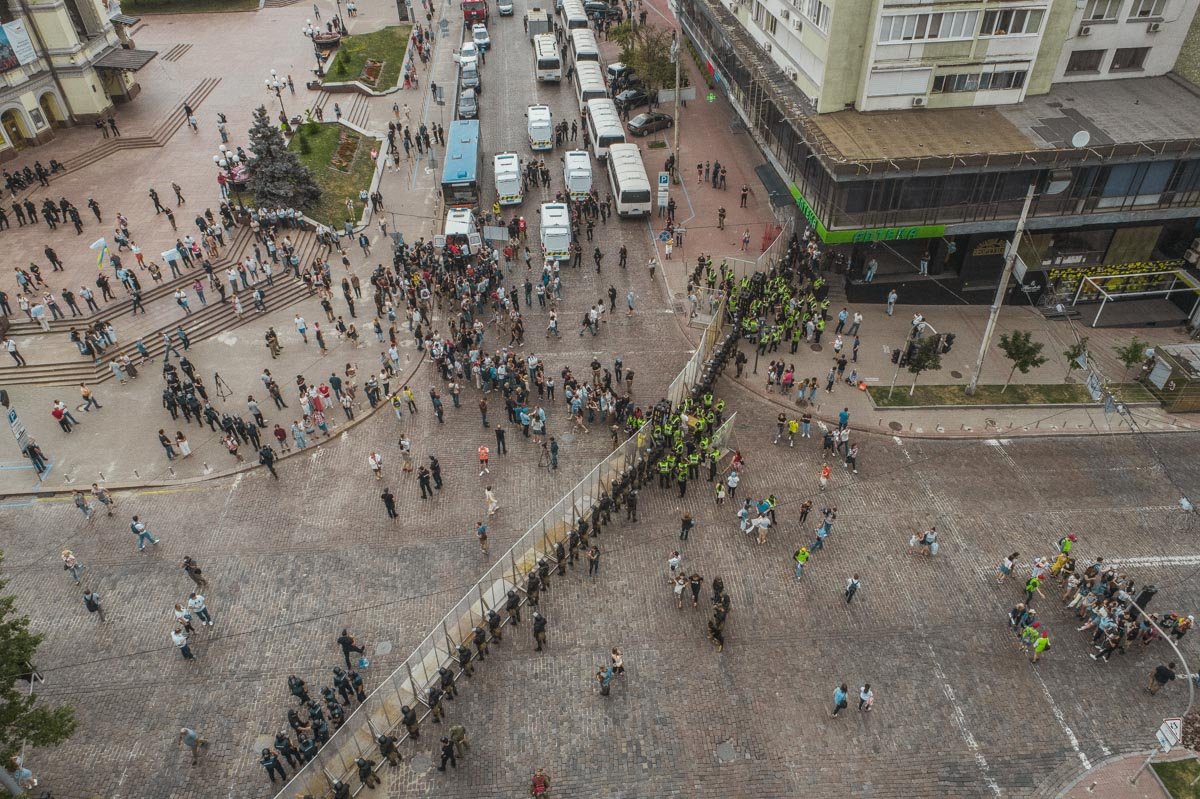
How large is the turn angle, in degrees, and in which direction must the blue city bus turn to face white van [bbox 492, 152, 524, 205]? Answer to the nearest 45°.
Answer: approximately 90° to its left

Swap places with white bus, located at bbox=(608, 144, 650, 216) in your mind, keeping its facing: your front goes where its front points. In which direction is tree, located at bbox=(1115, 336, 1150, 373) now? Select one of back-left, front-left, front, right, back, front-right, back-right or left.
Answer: back-right

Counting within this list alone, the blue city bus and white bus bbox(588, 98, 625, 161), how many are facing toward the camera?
2

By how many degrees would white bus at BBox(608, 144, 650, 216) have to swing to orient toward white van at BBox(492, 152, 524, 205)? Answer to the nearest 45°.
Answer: approximately 90° to its left

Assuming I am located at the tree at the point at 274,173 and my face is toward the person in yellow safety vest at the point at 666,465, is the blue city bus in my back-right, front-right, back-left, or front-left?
front-left

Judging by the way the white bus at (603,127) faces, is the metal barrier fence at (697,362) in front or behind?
in front

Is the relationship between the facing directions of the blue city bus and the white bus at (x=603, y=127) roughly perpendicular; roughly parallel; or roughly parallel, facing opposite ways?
roughly parallel

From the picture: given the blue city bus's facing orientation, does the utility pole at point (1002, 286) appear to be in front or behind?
in front

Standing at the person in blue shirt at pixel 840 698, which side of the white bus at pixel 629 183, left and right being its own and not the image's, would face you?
back

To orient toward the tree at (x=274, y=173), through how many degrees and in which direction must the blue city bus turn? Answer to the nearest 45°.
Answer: approximately 90° to its right

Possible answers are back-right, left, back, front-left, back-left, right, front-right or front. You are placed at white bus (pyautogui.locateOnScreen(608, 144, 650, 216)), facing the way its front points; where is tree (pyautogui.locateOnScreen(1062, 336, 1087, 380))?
back-right

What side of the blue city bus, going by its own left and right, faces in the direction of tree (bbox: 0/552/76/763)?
front
